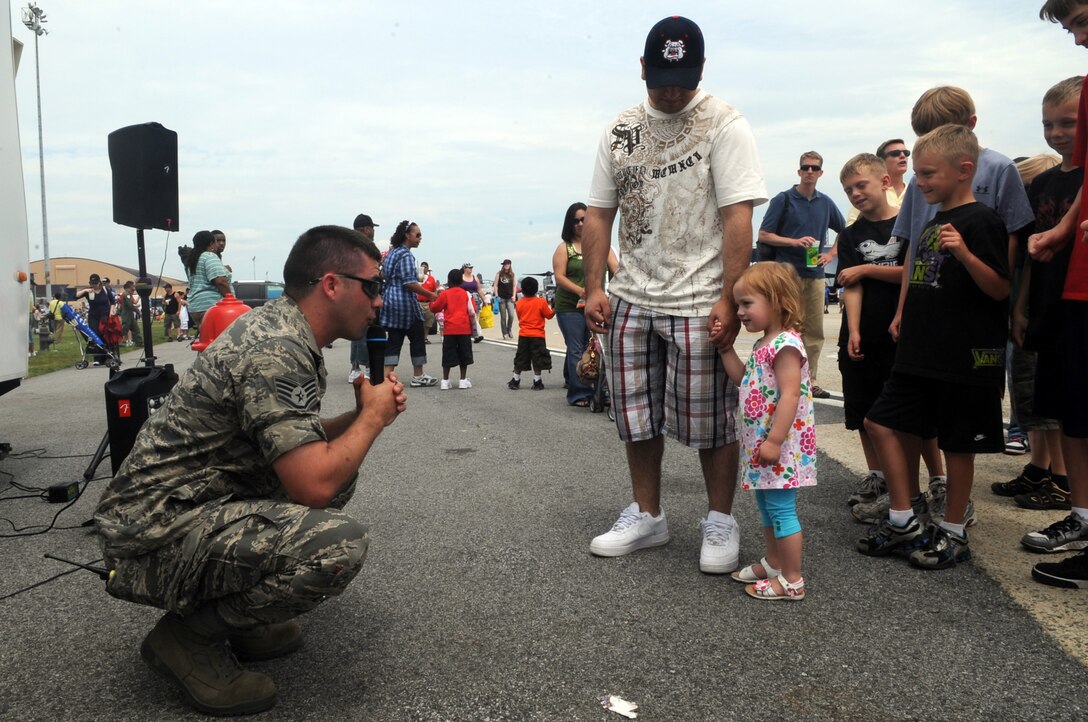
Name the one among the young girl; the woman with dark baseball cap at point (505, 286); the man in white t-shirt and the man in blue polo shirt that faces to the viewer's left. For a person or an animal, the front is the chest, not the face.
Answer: the young girl

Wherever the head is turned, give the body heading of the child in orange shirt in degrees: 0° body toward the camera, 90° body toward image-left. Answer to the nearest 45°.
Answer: approximately 180°

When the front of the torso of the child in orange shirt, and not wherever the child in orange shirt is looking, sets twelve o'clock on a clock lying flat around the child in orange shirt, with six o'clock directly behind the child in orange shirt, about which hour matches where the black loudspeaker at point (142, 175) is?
The black loudspeaker is roughly at 7 o'clock from the child in orange shirt.

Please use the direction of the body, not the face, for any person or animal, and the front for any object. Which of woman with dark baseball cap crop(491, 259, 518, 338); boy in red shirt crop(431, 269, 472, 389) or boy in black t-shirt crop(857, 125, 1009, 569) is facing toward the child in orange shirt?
the woman with dark baseball cap

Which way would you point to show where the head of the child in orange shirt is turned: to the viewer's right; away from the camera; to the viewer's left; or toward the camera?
away from the camera

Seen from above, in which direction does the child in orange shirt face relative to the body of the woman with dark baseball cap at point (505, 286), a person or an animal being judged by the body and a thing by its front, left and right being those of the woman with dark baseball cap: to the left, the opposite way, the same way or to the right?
the opposite way

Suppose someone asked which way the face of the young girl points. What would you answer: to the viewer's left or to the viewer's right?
to the viewer's left

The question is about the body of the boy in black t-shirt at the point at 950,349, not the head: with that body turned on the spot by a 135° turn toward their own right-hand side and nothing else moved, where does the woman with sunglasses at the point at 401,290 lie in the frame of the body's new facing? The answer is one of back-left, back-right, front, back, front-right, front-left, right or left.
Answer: front-left

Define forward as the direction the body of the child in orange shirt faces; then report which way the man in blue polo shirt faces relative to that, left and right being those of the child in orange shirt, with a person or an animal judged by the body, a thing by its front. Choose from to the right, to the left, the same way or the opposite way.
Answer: the opposite way

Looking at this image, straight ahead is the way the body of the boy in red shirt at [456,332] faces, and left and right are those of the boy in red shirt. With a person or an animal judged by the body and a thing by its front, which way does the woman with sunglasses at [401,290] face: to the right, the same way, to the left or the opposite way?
to the right

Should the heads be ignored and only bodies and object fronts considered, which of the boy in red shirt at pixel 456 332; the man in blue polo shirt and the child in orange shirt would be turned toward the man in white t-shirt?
the man in blue polo shirt

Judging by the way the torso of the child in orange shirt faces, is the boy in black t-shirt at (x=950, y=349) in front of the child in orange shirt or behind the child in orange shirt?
behind

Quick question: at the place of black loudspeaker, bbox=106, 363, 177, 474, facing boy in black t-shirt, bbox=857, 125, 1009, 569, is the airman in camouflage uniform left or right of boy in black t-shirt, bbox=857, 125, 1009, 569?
right

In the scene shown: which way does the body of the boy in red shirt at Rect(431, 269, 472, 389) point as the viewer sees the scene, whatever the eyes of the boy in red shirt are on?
away from the camera
